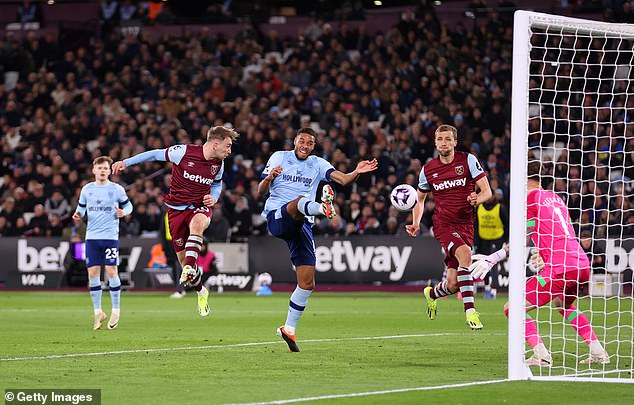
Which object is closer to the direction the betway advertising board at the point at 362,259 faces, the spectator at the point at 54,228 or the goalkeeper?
the goalkeeper

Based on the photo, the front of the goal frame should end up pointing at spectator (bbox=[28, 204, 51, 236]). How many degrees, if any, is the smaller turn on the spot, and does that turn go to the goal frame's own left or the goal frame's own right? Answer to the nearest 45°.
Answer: approximately 45° to the goal frame's own right

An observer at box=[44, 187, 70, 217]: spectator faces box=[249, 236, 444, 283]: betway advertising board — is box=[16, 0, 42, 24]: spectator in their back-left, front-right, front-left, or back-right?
back-left

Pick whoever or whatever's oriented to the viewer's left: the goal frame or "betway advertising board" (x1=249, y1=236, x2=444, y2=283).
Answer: the goal frame

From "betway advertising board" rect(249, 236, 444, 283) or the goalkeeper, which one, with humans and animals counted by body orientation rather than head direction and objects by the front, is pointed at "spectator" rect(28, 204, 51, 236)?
the goalkeeper

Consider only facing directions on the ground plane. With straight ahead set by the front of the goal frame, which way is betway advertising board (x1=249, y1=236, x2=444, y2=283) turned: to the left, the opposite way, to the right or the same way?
to the left

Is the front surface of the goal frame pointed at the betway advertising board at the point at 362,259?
no

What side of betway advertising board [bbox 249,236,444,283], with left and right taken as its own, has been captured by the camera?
front

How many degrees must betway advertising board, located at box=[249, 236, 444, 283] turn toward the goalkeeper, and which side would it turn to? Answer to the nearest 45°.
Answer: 0° — it already faces them

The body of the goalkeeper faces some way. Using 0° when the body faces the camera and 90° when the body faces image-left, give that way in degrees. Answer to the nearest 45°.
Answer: approximately 135°

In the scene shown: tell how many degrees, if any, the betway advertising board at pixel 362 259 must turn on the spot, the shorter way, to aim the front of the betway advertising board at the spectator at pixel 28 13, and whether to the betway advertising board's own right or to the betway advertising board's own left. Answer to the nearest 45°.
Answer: approximately 135° to the betway advertising board's own right

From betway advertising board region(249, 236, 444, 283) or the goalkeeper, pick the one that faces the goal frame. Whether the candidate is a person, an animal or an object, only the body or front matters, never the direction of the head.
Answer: the betway advertising board

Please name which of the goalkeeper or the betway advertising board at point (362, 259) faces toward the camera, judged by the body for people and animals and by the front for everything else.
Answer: the betway advertising board

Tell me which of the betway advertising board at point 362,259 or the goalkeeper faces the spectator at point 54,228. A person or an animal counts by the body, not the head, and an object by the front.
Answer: the goalkeeper

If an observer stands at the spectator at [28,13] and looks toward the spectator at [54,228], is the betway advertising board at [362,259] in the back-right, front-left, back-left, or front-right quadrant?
front-left

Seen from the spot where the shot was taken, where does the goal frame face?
facing to the left of the viewer
